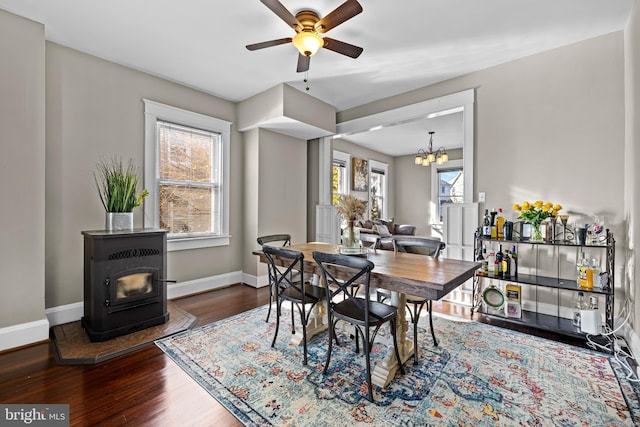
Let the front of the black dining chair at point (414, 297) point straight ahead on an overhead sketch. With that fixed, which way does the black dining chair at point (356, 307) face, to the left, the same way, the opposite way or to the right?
the opposite way

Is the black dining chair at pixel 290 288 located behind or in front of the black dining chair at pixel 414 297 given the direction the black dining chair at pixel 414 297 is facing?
in front

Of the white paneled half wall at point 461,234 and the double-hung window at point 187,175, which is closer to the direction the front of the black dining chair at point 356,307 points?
the white paneled half wall

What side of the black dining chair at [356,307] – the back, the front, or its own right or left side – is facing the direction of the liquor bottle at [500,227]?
front

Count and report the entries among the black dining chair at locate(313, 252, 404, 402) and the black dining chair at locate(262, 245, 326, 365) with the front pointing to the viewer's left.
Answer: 0

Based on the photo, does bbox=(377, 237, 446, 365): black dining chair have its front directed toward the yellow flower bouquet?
no

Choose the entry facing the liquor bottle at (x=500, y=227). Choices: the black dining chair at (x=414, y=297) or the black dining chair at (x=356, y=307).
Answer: the black dining chair at (x=356, y=307)

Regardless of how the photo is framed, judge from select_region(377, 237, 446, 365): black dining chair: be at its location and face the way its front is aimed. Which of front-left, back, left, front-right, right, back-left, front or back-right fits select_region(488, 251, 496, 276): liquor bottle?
back

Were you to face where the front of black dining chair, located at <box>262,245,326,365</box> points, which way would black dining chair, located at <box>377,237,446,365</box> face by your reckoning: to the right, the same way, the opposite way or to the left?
the opposite way

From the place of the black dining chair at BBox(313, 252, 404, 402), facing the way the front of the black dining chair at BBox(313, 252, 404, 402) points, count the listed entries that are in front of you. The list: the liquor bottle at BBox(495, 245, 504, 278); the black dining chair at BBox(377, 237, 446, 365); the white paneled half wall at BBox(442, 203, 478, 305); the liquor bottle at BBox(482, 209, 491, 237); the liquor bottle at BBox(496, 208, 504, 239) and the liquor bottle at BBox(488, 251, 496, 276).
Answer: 6

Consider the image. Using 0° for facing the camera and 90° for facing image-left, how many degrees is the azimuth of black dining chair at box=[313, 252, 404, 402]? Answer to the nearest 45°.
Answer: approximately 225°

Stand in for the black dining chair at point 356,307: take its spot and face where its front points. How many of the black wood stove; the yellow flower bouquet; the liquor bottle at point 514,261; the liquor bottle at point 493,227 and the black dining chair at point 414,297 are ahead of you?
4

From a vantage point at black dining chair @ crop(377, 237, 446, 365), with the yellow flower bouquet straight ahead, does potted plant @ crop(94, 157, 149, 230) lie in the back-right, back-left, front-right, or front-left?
back-left

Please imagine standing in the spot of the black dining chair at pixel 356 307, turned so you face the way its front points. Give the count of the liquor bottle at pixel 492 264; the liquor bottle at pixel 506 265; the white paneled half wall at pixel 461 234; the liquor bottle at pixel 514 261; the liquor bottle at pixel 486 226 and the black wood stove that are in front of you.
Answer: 5

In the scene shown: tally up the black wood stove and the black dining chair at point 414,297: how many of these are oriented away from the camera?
0

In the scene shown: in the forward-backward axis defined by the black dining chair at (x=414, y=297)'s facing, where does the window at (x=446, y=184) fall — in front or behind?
behind

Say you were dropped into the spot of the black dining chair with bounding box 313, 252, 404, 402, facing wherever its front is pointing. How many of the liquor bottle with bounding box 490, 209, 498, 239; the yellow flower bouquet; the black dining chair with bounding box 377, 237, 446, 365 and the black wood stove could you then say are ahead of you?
3

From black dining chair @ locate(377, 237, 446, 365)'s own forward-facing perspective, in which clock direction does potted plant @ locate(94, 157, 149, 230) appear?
The potted plant is roughly at 1 o'clock from the black dining chair.

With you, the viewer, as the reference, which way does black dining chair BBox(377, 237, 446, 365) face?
facing the viewer and to the left of the viewer

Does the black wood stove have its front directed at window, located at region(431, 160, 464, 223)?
no

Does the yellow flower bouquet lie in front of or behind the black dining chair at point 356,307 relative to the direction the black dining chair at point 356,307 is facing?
in front
